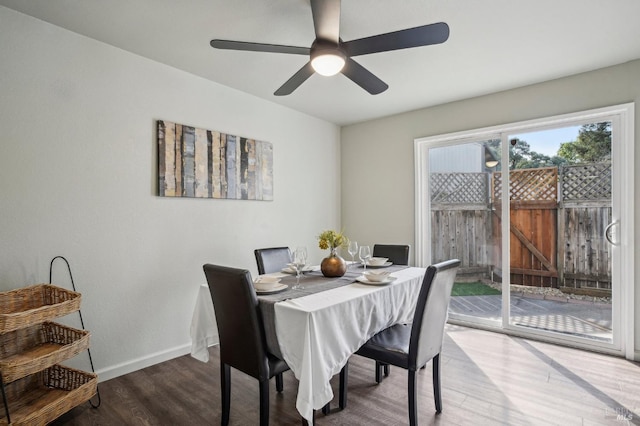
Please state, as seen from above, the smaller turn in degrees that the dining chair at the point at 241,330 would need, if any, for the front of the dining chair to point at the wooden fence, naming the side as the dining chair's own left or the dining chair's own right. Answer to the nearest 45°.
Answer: approximately 45° to the dining chair's own right

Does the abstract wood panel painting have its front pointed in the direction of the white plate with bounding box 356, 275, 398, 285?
yes

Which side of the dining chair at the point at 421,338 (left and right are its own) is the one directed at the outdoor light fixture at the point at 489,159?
right

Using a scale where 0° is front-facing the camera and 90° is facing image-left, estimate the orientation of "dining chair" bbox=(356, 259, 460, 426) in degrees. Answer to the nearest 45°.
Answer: approximately 135°

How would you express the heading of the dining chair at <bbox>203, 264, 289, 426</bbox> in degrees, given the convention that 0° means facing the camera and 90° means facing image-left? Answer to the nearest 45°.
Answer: approximately 225°

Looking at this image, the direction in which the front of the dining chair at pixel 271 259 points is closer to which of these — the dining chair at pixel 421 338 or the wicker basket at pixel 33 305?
the dining chair
